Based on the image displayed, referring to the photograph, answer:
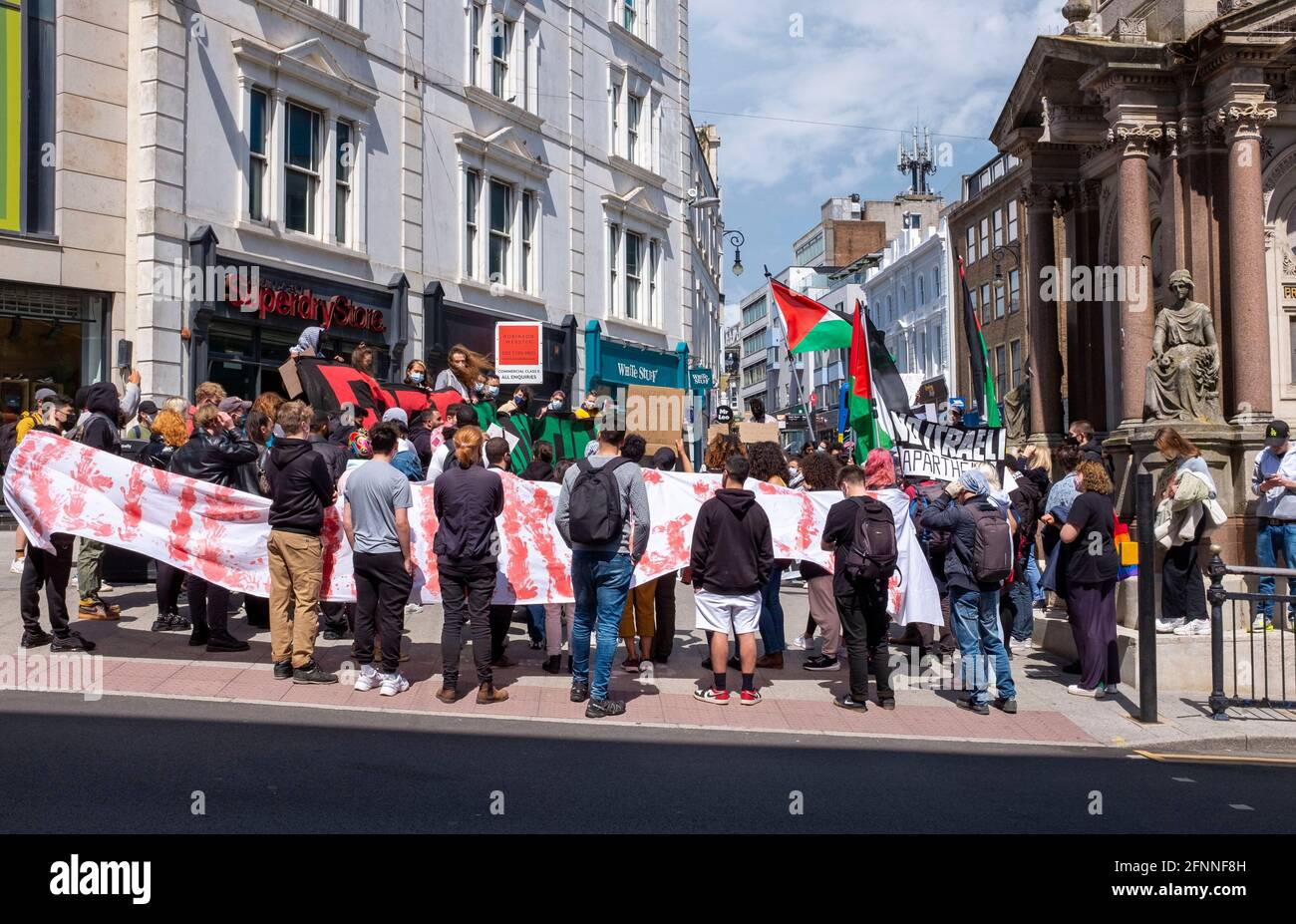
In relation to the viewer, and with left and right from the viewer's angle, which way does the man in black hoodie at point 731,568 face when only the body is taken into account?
facing away from the viewer

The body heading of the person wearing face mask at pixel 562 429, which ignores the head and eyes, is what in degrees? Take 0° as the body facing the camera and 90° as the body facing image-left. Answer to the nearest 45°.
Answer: approximately 0°

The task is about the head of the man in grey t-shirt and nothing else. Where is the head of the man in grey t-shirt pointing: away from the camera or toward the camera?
away from the camera

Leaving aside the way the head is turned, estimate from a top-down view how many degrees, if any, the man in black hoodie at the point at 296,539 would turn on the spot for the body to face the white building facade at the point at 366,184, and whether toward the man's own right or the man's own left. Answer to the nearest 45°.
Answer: approximately 45° to the man's own left

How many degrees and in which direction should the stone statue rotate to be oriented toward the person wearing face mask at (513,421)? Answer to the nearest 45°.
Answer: approximately 45° to its right

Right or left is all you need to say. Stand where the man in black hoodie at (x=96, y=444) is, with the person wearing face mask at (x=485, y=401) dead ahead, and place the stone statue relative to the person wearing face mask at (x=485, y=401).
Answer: right

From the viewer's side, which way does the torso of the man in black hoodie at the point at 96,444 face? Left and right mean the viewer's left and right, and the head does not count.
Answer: facing to the right of the viewer

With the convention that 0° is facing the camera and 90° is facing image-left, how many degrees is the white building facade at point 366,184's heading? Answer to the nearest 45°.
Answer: approximately 315°
